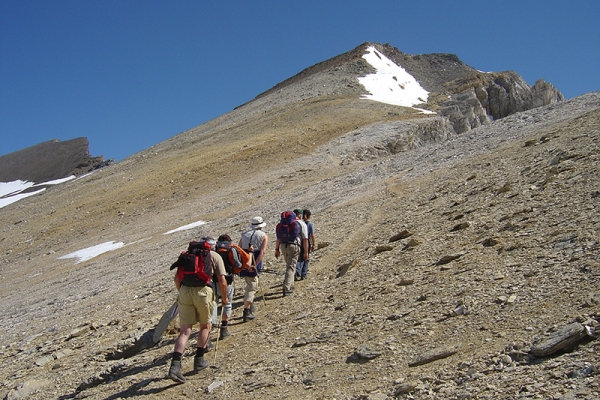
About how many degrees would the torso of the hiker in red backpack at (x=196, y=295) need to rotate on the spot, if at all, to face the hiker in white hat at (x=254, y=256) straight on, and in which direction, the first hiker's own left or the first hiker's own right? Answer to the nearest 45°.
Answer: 0° — they already face them

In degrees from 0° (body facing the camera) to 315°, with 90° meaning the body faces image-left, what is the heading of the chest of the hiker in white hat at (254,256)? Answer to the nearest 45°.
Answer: approximately 225°

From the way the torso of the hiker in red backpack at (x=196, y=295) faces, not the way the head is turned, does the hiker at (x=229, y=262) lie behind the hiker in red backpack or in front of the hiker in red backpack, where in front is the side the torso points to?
in front

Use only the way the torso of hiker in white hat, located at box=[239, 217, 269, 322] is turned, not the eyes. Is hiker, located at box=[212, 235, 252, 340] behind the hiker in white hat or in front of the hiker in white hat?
behind

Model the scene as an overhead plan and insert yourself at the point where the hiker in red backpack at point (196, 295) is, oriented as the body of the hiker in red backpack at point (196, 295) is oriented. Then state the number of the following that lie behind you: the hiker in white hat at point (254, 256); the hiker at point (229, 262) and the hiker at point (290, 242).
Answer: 0

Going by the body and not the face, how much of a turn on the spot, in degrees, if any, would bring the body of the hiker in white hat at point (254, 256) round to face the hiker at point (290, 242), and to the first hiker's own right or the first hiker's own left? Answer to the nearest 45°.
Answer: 0° — they already face them

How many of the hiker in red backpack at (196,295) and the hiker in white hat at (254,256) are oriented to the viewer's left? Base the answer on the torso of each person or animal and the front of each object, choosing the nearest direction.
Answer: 0

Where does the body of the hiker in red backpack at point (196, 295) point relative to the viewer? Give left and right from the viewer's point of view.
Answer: facing away from the viewer and to the right of the viewer

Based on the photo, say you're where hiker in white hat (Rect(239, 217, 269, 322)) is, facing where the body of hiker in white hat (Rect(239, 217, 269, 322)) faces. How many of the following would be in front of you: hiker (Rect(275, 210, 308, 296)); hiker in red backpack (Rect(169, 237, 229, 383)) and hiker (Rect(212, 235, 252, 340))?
1

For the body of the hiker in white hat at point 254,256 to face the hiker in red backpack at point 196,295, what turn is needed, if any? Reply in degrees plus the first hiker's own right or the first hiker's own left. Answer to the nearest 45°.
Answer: approximately 180°

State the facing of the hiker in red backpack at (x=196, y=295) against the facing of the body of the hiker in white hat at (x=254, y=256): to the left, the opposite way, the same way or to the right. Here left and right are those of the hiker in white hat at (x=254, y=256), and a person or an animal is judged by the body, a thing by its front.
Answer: the same way

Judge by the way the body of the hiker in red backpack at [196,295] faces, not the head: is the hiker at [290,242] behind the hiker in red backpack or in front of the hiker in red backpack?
in front
